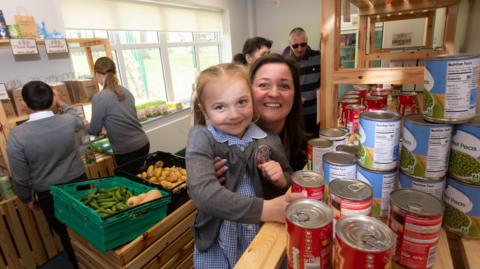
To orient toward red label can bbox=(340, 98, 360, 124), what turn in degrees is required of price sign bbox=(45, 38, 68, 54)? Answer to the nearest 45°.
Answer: approximately 45° to its left

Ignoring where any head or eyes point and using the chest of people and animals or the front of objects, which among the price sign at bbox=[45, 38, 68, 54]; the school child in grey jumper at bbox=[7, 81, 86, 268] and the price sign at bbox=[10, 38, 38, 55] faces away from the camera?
the school child in grey jumper

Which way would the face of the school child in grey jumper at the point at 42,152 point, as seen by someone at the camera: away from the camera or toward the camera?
away from the camera

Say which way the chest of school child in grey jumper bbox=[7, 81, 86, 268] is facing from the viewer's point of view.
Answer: away from the camera

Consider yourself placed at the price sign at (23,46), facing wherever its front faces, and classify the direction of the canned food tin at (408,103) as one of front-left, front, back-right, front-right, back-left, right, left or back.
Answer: front-left

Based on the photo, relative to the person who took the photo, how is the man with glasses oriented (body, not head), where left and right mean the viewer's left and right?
facing the viewer

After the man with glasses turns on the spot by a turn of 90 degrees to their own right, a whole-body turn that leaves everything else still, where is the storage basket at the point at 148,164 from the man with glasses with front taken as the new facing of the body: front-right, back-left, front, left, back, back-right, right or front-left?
front-left

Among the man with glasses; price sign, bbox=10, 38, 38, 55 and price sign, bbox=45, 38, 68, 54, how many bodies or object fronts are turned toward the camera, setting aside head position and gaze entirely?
3

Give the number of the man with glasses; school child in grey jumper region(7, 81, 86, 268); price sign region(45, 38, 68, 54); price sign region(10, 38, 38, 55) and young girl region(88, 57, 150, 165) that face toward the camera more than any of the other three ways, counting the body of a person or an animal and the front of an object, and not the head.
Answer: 3

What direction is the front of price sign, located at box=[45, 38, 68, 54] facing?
toward the camera

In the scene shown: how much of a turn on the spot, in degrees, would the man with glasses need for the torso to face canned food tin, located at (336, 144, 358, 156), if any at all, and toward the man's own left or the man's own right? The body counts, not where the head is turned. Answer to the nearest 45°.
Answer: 0° — they already face it
